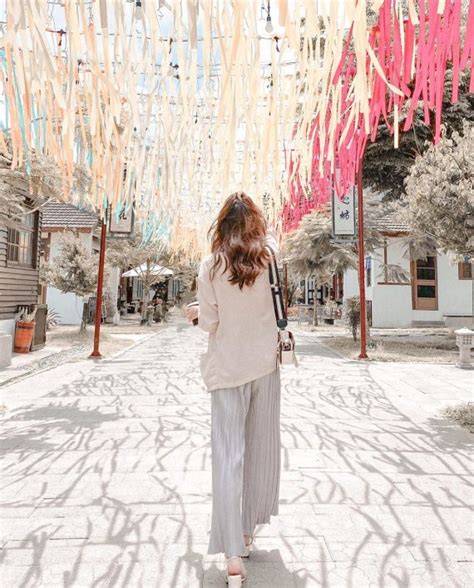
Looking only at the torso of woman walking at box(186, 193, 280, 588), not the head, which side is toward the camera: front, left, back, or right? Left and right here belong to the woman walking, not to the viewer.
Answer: back

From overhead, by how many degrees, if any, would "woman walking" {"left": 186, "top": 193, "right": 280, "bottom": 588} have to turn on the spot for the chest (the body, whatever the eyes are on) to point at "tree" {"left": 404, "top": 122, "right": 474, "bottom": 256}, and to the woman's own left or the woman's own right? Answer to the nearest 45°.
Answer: approximately 45° to the woman's own right

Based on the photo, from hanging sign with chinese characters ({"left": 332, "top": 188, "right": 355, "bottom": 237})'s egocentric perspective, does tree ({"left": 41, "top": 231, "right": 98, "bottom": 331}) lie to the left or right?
on its right

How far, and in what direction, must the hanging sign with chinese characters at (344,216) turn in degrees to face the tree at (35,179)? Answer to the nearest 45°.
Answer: approximately 45° to its right

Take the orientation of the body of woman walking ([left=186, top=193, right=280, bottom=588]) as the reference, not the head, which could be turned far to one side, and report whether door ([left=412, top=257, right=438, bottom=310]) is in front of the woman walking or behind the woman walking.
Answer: in front

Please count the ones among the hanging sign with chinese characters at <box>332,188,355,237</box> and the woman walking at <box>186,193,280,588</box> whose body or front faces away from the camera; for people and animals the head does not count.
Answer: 1

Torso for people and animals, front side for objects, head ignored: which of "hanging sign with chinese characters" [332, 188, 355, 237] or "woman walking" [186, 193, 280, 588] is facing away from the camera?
the woman walking

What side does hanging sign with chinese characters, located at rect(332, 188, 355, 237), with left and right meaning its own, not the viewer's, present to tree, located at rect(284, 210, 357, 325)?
back

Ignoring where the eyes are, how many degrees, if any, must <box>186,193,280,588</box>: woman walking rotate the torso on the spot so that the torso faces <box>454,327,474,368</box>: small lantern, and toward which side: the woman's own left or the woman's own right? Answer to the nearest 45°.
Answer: approximately 45° to the woman's own right

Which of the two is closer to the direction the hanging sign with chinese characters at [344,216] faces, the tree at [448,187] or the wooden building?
the tree

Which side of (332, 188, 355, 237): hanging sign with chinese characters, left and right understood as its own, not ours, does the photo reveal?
front

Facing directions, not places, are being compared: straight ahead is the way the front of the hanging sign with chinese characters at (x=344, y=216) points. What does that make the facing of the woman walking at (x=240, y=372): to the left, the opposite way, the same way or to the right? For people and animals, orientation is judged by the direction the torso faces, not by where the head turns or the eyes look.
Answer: the opposite way

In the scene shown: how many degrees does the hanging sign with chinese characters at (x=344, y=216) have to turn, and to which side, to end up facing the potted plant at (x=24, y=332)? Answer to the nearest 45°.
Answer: approximately 90° to its right

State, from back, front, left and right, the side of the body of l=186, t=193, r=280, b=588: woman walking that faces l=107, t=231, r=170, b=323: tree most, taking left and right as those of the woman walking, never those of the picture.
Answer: front
